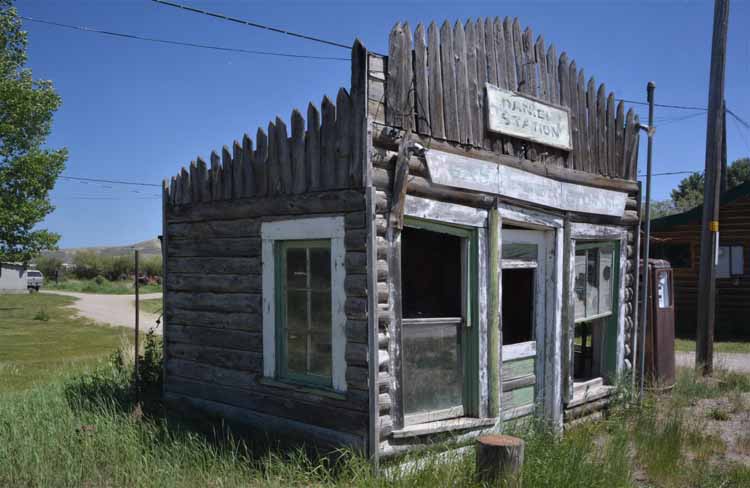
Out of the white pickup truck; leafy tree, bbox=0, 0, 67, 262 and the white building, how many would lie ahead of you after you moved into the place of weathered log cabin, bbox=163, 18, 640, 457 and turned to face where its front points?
0

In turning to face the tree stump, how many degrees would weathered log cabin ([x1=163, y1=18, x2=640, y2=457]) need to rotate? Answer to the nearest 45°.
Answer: approximately 45° to its right

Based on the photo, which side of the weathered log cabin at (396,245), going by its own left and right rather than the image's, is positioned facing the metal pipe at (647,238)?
left

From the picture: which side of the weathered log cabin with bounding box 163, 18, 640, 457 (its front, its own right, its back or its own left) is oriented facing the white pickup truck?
back

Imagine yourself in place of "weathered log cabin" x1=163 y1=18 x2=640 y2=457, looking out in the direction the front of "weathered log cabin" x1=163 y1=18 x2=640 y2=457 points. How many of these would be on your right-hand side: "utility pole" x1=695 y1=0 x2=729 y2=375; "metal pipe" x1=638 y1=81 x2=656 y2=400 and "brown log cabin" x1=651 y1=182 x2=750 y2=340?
0

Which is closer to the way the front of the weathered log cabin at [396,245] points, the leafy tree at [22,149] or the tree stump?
the tree stump

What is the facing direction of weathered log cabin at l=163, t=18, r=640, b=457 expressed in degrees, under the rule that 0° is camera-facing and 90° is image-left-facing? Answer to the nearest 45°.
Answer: approximately 315°

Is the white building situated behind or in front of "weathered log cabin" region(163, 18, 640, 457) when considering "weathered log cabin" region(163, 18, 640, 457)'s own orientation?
behind

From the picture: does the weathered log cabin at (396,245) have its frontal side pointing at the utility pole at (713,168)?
no
